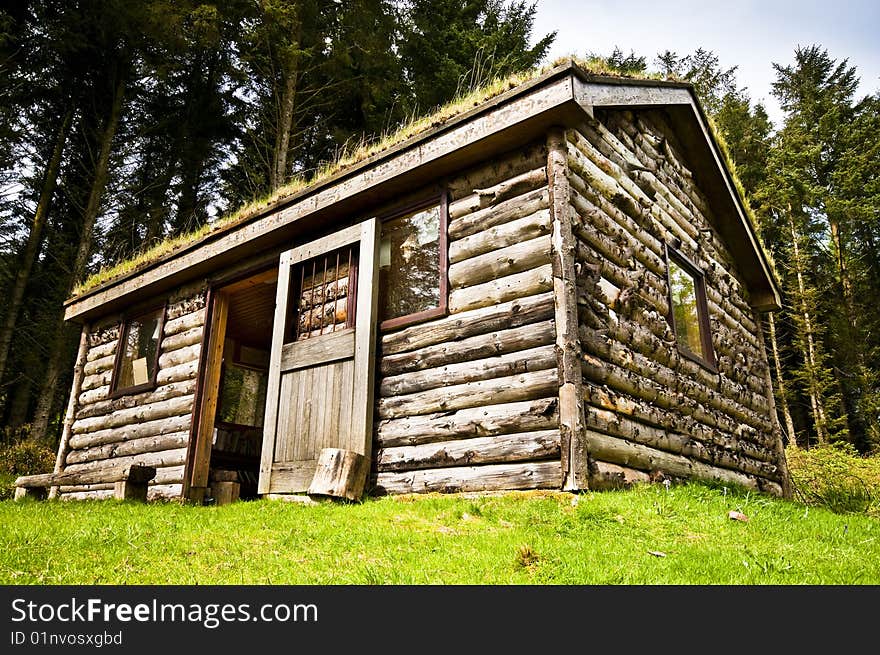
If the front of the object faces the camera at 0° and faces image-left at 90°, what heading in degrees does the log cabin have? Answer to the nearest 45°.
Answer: approximately 45°

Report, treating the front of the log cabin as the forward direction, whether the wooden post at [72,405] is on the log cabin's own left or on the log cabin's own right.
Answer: on the log cabin's own right
